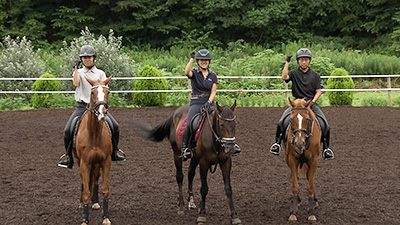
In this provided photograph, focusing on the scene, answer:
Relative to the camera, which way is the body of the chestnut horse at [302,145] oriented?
toward the camera

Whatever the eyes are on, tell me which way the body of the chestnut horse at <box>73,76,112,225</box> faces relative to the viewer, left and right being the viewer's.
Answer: facing the viewer

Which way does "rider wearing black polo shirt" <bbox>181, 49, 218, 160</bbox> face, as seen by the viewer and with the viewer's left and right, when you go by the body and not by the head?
facing the viewer and to the right of the viewer

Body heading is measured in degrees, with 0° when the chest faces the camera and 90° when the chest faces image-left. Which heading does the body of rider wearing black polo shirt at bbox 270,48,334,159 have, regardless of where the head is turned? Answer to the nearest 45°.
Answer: approximately 0°

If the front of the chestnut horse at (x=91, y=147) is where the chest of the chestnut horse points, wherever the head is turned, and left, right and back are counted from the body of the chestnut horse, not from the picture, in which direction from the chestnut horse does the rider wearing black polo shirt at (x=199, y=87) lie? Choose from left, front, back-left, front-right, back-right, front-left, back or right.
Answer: left

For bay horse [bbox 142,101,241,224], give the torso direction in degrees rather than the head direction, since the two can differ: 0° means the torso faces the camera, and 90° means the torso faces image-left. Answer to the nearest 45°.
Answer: approximately 315°
